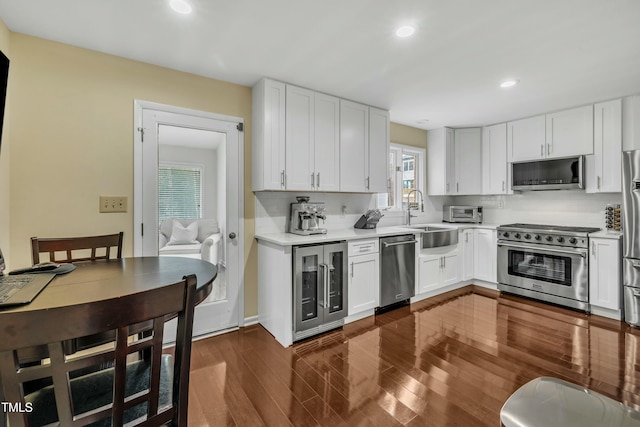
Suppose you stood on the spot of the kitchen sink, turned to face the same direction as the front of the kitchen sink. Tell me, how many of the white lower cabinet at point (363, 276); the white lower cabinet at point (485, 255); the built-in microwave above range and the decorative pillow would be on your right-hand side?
2

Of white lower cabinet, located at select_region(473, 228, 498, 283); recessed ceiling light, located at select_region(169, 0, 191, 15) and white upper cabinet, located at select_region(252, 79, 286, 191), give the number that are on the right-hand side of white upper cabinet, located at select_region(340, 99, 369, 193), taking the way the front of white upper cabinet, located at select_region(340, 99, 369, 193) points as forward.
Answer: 2

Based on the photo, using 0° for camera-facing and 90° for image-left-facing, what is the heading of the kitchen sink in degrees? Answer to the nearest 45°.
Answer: approximately 315°

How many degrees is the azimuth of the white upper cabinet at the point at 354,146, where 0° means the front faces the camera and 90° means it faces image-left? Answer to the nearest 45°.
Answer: approximately 315°

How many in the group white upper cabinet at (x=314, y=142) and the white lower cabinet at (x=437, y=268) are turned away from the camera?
0

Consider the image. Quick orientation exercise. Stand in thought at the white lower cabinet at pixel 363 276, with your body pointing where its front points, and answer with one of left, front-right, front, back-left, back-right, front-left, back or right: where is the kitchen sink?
left

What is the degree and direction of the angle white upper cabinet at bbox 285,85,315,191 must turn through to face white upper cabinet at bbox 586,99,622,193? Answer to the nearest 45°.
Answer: approximately 45° to its left

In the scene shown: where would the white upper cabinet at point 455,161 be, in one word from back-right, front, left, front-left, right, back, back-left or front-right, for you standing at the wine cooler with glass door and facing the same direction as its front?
left

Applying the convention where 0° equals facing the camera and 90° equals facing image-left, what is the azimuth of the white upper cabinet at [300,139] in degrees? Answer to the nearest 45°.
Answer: approximately 315°
